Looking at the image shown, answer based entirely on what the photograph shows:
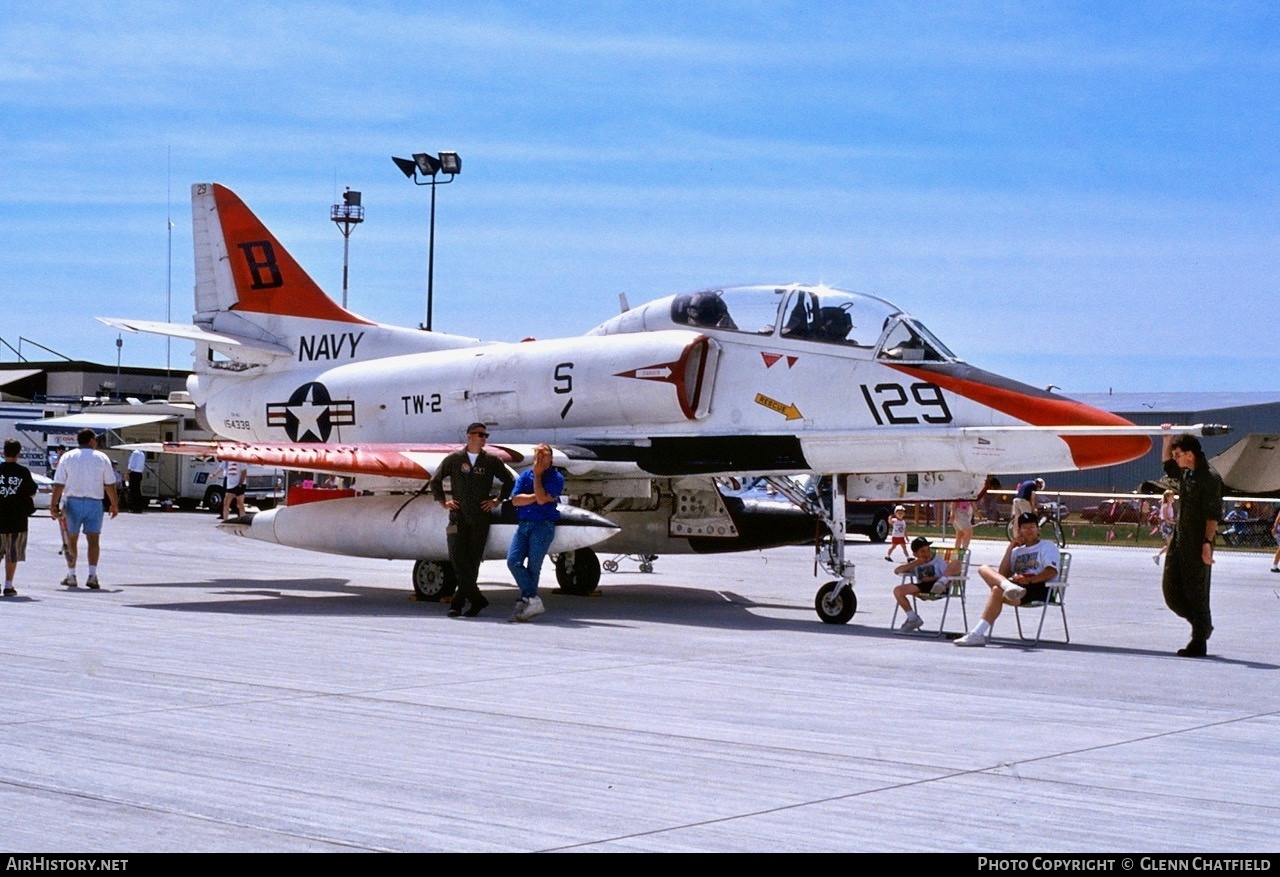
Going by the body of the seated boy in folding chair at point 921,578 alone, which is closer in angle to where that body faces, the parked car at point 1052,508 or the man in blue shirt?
the man in blue shirt

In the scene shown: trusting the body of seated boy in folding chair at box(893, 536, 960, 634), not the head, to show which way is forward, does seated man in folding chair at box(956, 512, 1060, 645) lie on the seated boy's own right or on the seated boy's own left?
on the seated boy's own left

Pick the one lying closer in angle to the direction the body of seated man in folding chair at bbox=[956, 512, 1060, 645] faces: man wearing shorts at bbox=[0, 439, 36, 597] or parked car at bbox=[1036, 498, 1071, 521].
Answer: the man wearing shorts

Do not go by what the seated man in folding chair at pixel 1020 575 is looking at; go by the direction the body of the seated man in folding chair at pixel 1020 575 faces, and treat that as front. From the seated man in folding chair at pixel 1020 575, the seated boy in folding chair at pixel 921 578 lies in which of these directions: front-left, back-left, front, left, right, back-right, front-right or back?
right

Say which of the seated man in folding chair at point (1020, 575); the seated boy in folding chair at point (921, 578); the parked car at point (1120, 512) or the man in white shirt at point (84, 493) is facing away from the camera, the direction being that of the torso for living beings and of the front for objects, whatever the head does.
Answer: the man in white shirt
